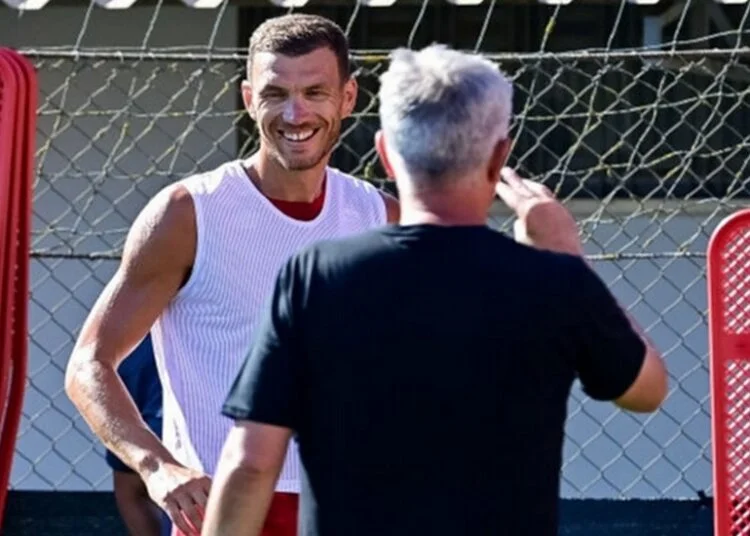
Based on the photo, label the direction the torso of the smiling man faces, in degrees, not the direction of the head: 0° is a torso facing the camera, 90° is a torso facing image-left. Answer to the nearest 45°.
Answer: approximately 0°

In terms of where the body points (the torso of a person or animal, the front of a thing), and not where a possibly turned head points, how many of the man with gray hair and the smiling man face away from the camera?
1

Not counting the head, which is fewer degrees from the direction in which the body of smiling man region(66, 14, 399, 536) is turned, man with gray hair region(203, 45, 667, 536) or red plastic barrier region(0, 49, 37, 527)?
the man with gray hair

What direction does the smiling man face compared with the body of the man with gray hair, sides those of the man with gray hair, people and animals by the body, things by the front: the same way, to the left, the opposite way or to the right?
the opposite way

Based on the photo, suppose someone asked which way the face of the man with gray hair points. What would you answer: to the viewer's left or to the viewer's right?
to the viewer's left

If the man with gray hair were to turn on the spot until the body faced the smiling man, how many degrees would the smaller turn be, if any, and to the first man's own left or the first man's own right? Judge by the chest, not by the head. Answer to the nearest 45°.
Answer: approximately 45° to the first man's own left

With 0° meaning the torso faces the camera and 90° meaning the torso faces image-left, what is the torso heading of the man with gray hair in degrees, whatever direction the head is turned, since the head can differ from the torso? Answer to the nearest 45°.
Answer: approximately 180°
